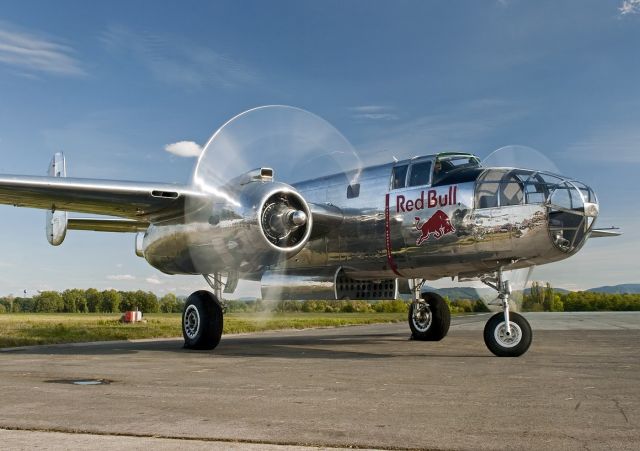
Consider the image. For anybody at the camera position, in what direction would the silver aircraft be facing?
facing the viewer and to the right of the viewer
